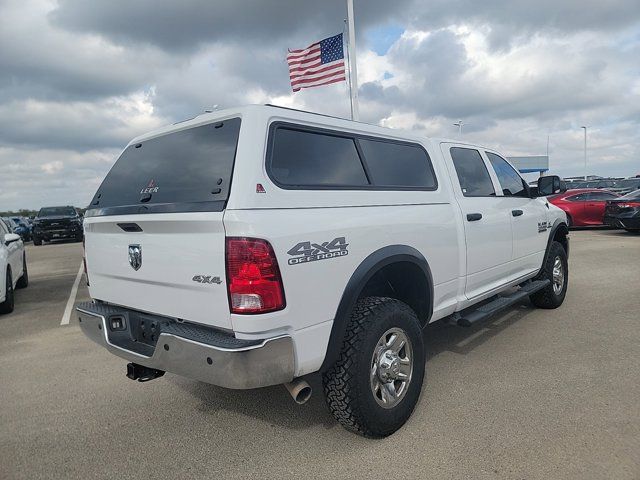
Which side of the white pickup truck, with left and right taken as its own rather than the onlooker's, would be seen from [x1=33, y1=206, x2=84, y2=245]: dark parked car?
left

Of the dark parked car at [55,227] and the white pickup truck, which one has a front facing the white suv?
the dark parked car

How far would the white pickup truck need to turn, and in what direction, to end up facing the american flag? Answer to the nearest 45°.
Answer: approximately 45° to its left

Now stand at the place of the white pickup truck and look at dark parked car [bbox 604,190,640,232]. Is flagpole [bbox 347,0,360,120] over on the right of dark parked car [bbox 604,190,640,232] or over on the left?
left

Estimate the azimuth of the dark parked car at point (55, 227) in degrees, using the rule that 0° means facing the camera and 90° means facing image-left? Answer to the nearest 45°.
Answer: approximately 0°

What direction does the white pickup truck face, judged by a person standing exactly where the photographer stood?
facing away from the viewer and to the right of the viewer

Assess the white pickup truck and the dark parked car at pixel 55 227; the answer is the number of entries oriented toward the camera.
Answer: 1

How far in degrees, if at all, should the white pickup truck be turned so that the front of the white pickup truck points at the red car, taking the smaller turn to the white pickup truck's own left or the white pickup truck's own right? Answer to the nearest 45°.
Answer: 0° — it already faces it

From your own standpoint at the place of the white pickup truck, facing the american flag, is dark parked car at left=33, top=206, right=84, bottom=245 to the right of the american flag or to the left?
left

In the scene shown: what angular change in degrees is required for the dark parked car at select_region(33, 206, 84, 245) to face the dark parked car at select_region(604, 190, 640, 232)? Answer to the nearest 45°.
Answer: approximately 45° to its left
